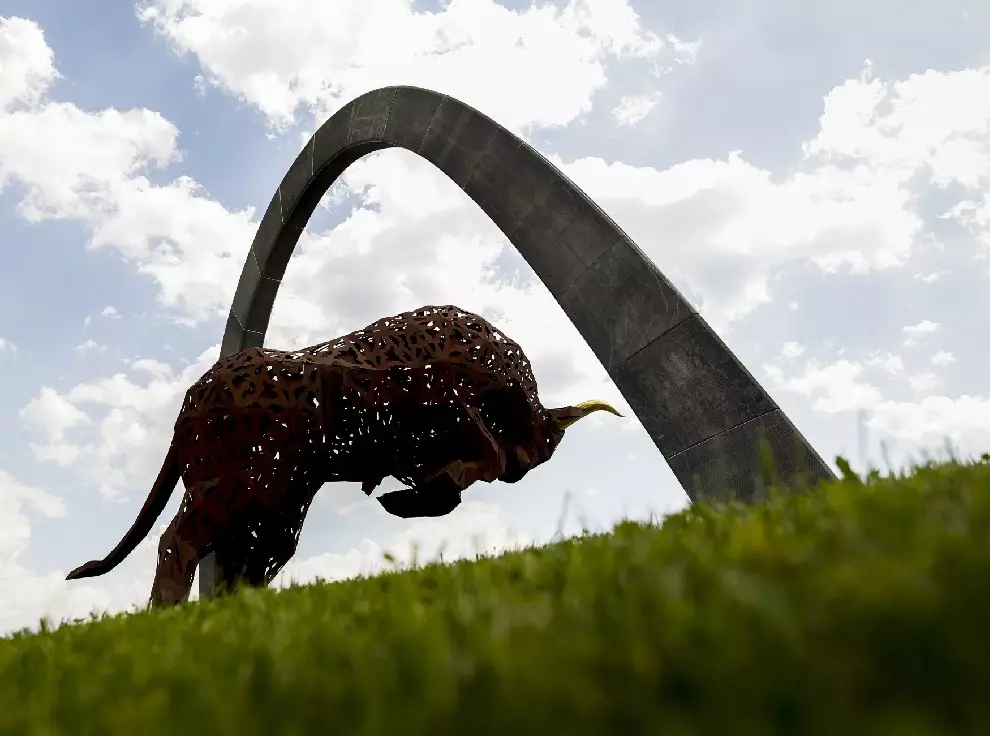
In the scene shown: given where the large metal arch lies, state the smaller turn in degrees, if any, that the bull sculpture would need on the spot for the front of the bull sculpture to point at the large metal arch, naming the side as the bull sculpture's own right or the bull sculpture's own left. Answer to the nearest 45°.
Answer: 0° — it already faces it

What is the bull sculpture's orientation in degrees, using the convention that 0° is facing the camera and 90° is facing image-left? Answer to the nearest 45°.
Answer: approximately 270°
